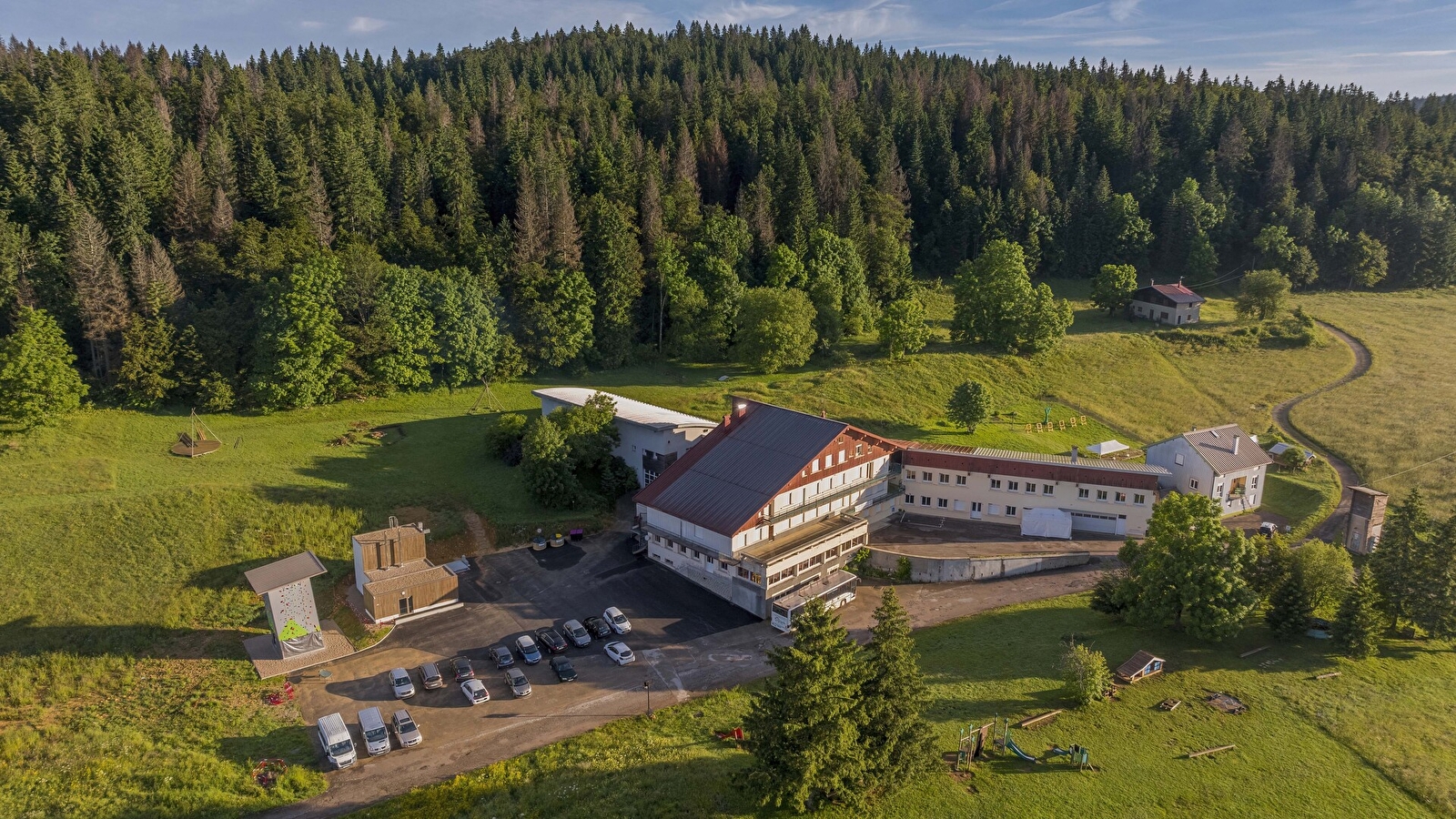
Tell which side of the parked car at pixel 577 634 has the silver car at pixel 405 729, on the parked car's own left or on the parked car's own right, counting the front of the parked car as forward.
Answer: on the parked car's own right

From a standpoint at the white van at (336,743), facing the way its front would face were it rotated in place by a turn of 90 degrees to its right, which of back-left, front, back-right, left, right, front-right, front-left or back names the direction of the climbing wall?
right

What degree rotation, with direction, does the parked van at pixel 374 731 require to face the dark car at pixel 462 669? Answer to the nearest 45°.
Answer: approximately 135° to its left

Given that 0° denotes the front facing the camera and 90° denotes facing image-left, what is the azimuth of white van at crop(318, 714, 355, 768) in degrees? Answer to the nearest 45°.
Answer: approximately 0°

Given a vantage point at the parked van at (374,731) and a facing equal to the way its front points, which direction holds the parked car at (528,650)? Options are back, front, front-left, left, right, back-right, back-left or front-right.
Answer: back-left

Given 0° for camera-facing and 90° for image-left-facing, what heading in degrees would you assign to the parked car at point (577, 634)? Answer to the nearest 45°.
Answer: approximately 315°

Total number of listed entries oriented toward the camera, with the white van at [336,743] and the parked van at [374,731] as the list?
2
